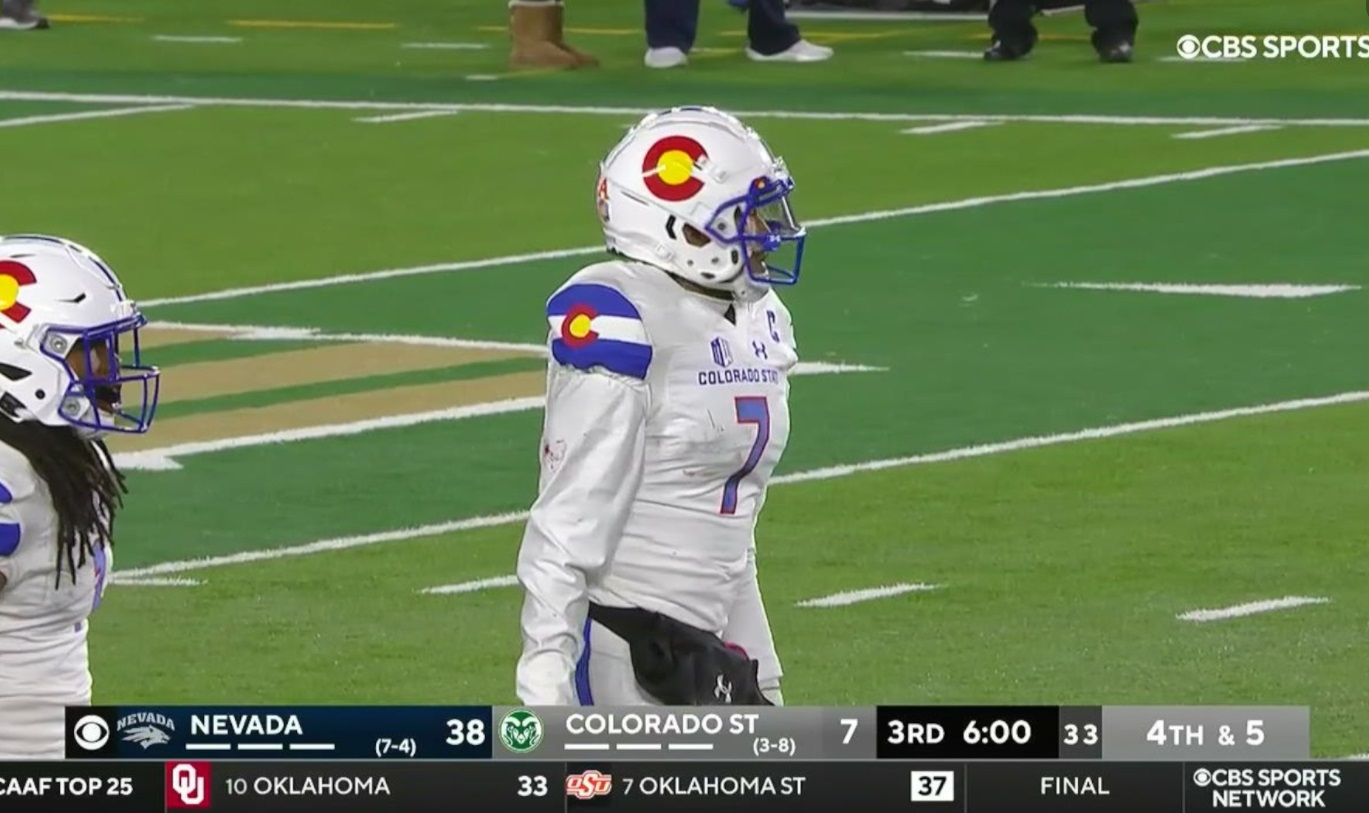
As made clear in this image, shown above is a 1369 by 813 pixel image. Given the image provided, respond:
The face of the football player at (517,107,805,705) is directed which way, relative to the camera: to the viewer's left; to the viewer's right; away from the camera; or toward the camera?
to the viewer's right

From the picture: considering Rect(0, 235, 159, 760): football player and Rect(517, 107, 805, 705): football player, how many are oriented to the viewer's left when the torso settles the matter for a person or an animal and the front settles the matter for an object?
0

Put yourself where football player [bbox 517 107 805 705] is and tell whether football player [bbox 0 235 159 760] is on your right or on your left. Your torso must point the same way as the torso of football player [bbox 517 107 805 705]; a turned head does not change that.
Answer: on your right

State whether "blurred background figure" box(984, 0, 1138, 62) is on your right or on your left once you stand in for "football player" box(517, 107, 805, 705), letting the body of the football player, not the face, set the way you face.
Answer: on your left

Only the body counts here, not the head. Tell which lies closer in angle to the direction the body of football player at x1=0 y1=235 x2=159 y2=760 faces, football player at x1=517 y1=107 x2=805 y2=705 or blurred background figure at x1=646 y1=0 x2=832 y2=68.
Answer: the football player

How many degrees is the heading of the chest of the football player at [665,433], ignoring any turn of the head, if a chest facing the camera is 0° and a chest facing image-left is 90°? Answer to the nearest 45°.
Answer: approximately 315°

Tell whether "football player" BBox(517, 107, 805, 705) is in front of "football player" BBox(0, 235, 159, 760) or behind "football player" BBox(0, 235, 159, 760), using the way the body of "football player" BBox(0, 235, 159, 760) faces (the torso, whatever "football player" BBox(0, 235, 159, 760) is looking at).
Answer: in front

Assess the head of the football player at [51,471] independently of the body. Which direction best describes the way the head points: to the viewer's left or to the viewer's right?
to the viewer's right

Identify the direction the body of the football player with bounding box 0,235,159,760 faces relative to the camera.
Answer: to the viewer's right
